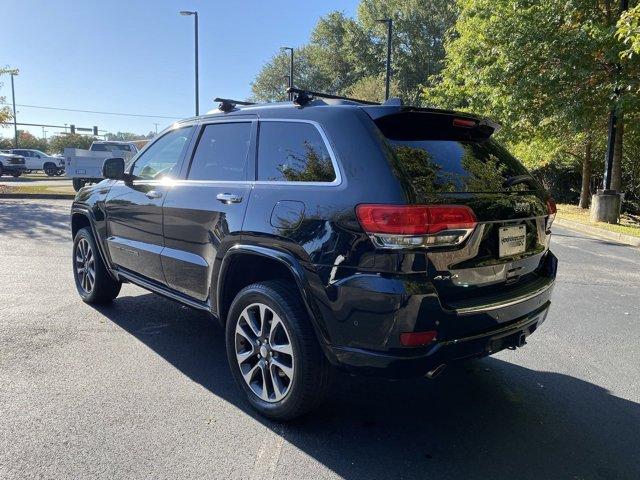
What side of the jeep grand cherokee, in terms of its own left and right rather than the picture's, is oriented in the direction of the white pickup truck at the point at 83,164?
front

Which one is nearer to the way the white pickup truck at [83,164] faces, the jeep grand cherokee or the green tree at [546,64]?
the green tree

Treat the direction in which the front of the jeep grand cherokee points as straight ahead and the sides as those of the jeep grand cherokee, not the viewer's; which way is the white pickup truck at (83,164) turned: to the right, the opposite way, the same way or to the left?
to the right

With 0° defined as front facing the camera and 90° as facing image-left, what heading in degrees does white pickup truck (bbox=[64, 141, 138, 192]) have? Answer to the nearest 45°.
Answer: approximately 225°

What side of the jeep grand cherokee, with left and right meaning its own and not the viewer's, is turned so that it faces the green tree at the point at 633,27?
right

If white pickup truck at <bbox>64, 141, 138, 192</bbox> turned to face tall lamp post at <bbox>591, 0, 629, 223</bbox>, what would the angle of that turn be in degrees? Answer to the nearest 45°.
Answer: approximately 90° to its right

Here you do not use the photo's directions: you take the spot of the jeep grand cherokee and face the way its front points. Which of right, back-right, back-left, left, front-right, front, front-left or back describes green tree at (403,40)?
front-right

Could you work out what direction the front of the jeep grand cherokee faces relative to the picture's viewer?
facing away from the viewer and to the left of the viewer

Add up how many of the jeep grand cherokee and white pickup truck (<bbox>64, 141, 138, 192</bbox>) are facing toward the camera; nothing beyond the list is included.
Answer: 0

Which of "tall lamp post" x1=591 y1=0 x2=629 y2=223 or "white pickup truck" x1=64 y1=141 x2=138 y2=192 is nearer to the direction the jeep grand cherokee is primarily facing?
the white pickup truck

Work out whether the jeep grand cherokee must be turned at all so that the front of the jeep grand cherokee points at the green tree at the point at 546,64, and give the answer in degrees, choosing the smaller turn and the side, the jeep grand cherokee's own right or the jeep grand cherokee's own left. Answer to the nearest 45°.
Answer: approximately 90° to the jeep grand cherokee's own right

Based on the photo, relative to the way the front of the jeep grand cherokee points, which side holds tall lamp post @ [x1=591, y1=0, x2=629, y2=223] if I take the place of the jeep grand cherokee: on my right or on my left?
on my right
